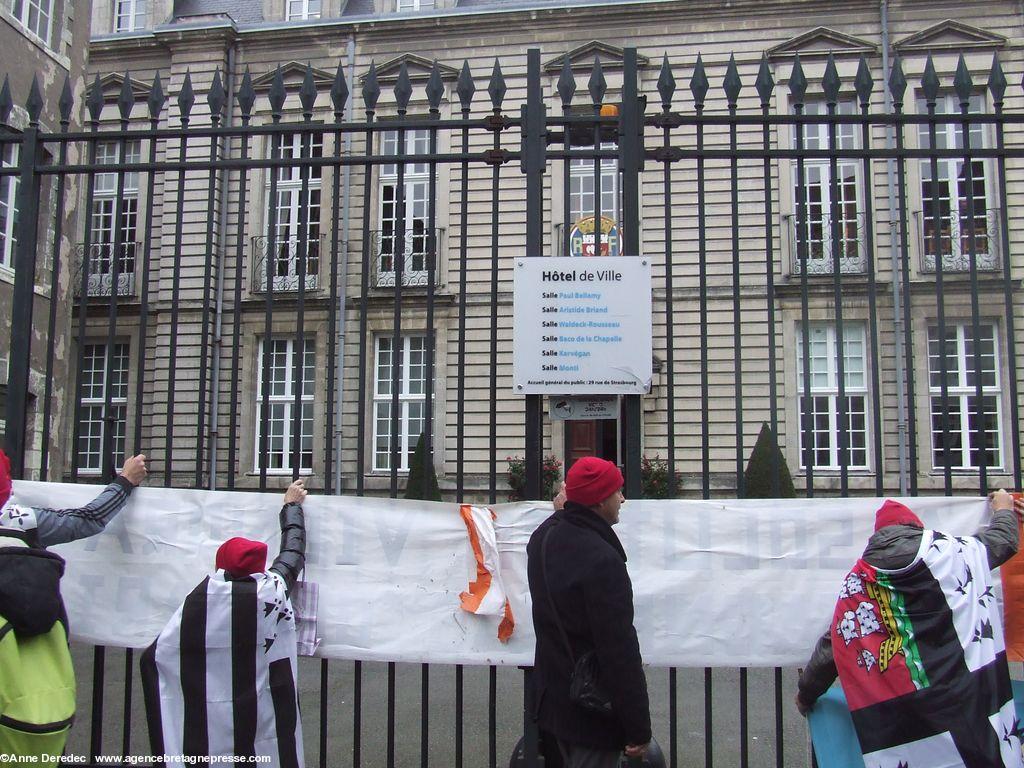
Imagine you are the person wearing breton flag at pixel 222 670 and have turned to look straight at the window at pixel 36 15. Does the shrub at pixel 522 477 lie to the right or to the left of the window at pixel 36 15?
right

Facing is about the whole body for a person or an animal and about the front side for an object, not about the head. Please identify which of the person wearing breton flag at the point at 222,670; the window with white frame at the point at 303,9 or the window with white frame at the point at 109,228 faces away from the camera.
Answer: the person wearing breton flag

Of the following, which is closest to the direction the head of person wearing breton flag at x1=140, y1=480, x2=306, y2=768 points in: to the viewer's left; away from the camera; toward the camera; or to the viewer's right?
away from the camera

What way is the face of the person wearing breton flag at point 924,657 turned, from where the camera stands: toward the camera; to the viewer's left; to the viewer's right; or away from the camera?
away from the camera

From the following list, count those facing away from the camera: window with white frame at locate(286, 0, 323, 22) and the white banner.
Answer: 1

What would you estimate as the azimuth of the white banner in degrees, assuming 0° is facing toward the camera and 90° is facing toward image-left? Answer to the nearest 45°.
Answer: approximately 180°

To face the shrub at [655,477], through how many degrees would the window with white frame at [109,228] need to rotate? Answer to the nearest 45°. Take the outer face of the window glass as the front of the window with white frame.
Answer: approximately 45° to its left

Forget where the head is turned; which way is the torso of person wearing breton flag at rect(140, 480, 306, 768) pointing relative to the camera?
away from the camera

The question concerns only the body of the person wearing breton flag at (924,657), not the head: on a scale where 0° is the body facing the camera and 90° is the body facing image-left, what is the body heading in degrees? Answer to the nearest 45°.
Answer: approximately 180°
